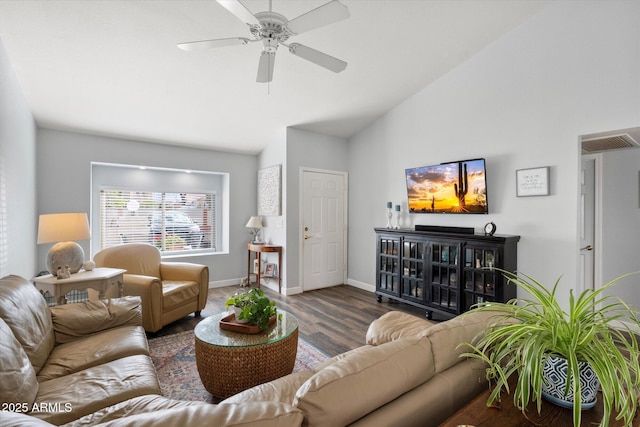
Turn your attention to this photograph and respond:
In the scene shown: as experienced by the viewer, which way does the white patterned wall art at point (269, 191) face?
facing the viewer and to the left of the viewer

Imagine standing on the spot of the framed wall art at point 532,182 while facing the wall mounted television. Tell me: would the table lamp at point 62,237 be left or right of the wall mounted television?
left

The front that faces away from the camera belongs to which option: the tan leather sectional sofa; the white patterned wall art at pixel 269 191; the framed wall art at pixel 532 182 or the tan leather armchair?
the tan leather sectional sofa

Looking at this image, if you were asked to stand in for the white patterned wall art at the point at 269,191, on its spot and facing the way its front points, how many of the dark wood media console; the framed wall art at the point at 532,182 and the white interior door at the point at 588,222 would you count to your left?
3

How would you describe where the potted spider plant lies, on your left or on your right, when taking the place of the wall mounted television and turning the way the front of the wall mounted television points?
on your left

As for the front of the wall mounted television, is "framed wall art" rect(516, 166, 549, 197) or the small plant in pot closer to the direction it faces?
the small plant in pot

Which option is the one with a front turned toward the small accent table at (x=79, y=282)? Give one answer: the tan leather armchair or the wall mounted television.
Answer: the wall mounted television

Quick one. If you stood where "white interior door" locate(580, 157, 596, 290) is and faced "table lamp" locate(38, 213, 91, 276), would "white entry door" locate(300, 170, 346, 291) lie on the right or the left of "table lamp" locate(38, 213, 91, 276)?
right

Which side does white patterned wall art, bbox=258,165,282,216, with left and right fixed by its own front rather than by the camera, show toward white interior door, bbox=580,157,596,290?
left

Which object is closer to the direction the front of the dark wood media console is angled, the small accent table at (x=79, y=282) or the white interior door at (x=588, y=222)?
the small accent table

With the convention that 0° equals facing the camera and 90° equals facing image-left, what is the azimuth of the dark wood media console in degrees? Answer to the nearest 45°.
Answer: approximately 45°

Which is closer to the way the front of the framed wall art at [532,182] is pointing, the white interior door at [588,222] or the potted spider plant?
the potted spider plant

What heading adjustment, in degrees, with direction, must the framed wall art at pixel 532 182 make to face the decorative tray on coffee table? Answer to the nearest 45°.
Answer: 0° — it already faces it

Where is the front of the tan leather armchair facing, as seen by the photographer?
facing the viewer and to the right of the viewer

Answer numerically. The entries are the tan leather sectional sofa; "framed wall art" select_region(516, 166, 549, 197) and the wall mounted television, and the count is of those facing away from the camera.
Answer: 1
